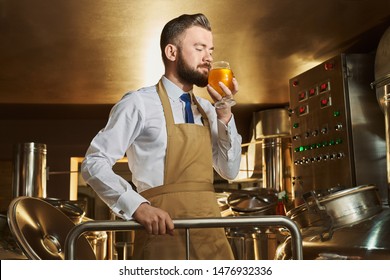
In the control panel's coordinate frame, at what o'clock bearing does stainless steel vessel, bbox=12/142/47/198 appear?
The stainless steel vessel is roughly at 2 o'clock from the control panel.

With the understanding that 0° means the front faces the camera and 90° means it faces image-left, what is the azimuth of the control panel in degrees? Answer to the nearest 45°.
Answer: approximately 45°

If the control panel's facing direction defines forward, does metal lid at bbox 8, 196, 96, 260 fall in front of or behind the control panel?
in front

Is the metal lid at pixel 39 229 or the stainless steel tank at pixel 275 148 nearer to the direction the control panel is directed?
the metal lid

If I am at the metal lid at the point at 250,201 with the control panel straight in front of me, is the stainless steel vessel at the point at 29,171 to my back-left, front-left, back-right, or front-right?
back-left

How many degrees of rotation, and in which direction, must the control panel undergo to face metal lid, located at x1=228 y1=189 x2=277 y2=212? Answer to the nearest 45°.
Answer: approximately 45° to its right

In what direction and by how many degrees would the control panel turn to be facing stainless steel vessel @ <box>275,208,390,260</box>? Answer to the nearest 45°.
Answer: approximately 45° to its left

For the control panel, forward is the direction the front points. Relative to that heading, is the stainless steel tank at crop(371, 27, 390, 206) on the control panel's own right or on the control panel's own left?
on the control panel's own left
